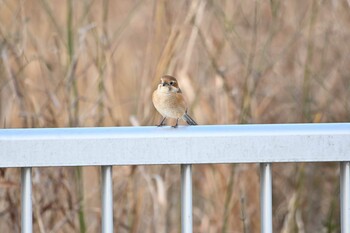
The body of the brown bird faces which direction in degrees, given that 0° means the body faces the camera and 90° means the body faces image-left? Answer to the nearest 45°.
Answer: approximately 45°
